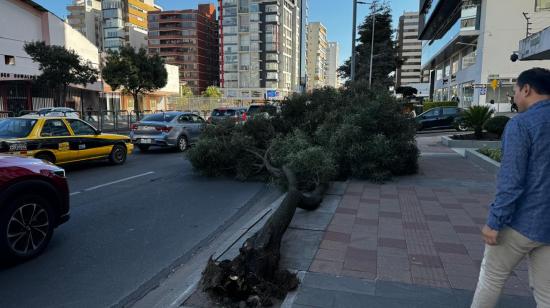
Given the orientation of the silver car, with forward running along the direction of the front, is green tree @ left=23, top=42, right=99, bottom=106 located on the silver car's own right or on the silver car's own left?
on the silver car's own left

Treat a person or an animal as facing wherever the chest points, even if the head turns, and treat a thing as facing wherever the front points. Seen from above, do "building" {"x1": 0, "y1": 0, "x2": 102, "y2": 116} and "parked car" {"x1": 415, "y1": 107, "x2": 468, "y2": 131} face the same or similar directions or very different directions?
very different directions

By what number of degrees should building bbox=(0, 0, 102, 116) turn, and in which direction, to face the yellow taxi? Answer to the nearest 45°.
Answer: approximately 45° to its right

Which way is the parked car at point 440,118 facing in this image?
to the viewer's left

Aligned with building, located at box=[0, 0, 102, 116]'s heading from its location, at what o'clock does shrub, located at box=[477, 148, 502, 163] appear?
The shrub is roughly at 1 o'clock from the building.

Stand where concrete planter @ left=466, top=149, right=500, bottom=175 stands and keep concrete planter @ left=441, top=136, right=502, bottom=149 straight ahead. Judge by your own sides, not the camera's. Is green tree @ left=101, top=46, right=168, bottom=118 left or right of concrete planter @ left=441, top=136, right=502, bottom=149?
left

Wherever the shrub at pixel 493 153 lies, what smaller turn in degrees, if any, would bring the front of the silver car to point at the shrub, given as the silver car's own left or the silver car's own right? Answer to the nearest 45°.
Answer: approximately 90° to the silver car's own right

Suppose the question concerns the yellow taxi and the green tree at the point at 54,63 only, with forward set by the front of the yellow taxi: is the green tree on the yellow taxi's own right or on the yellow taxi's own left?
on the yellow taxi's own left

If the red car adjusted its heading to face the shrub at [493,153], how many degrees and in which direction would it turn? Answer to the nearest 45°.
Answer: approximately 45° to its right

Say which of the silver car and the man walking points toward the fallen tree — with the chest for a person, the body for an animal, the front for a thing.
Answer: the man walking

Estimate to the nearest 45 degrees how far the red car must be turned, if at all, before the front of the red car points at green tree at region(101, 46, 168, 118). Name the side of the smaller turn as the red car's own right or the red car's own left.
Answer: approximately 45° to the red car's own left

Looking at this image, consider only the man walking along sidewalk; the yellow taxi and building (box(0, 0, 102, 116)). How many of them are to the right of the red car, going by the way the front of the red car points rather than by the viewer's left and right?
1

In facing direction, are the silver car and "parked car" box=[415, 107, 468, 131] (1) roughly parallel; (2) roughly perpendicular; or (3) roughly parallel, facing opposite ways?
roughly perpendicular
